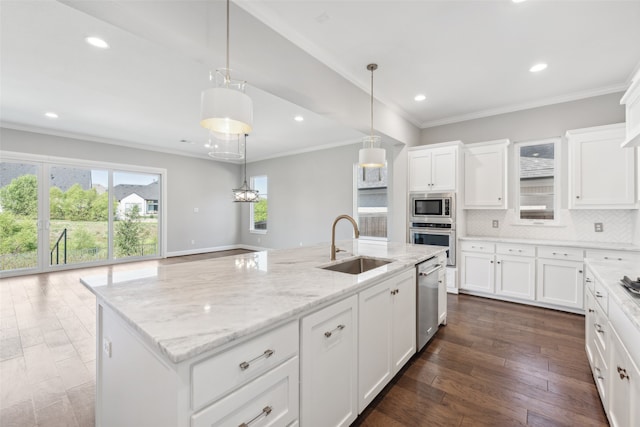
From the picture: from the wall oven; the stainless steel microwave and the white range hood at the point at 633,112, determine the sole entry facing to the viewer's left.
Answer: the white range hood

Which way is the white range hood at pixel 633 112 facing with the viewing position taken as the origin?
facing to the left of the viewer

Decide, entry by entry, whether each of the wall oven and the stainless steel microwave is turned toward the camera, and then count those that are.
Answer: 2

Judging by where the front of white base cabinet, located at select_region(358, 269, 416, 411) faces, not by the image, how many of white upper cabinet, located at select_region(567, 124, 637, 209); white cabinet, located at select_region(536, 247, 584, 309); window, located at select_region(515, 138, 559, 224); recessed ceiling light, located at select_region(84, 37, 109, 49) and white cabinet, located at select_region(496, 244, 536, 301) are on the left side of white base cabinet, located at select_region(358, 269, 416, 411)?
4

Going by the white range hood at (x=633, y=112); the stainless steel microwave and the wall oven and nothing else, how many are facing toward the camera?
2

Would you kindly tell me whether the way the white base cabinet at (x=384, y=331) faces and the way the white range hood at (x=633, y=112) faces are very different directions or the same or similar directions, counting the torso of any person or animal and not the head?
very different directions

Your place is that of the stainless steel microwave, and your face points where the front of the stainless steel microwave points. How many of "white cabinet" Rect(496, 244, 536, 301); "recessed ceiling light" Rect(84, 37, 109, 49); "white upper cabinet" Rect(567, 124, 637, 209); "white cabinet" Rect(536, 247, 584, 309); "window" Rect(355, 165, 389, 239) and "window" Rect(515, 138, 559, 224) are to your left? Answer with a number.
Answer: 4

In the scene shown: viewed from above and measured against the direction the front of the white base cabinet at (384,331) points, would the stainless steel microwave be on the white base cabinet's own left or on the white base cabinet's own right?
on the white base cabinet's own left

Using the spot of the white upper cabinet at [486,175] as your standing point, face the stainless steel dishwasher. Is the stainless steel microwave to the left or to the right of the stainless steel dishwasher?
right

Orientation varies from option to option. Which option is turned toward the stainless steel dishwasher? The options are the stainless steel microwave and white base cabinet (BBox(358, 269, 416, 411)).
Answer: the stainless steel microwave

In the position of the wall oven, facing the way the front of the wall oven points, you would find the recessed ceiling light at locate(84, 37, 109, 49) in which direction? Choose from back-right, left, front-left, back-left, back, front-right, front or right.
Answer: front-right

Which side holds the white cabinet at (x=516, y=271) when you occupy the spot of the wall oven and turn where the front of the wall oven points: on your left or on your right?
on your left

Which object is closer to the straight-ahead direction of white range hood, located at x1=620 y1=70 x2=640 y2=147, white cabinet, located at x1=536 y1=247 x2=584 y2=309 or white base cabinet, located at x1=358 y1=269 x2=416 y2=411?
the white base cabinet
